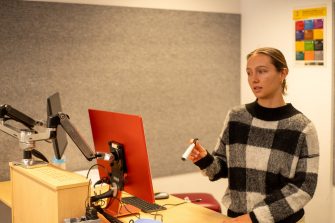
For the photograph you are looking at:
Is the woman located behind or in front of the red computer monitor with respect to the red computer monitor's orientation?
in front

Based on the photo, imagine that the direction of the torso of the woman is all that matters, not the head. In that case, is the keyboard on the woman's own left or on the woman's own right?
on the woman's own right

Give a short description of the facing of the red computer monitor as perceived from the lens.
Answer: facing away from the viewer and to the right of the viewer

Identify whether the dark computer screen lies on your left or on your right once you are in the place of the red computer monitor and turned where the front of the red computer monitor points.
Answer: on your left

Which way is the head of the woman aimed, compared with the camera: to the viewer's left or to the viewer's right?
to the viewer's left

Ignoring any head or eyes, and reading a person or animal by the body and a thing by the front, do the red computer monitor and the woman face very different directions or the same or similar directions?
very different directions
